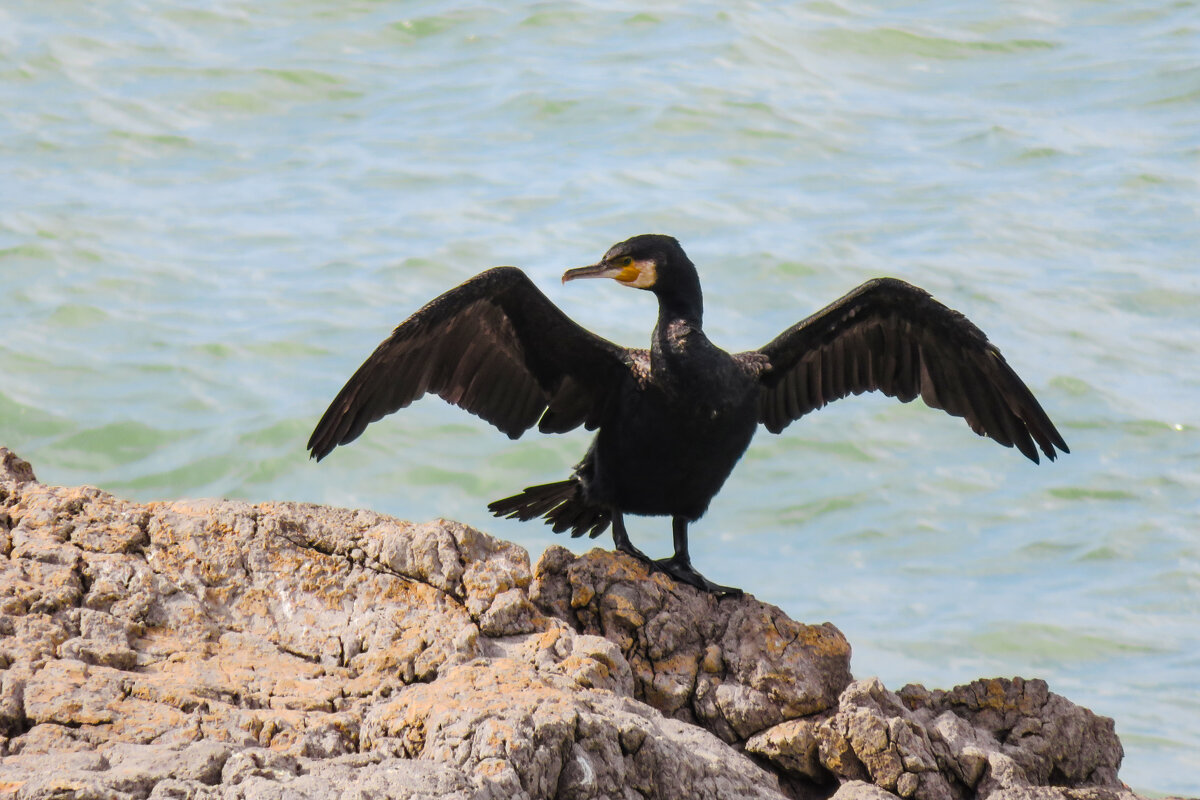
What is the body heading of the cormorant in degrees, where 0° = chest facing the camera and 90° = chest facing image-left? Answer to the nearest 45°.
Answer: approximately 315°
